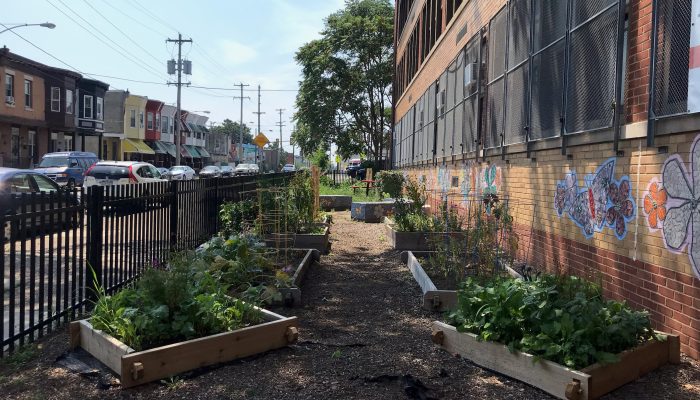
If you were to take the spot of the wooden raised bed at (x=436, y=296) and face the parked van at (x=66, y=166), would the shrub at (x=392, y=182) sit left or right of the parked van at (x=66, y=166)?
right

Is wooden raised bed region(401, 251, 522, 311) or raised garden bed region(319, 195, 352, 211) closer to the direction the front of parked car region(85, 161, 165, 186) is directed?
the raised garden bed

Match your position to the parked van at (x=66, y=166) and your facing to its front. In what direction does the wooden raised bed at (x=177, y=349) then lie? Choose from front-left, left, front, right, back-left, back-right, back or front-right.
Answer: front-left

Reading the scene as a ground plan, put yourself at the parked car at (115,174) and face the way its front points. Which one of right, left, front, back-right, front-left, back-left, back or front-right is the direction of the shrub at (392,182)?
right

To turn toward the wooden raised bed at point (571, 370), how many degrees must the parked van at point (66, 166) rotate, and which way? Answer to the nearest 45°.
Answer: approximately 45° to its left

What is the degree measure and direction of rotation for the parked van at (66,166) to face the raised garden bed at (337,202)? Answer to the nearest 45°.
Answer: approximately 90° to its left

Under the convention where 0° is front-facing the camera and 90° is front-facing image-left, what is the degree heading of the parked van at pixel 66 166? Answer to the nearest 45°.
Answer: approximately 45°

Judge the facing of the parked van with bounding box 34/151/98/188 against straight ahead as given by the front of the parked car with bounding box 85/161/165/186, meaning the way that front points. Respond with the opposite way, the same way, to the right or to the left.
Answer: the opposite way

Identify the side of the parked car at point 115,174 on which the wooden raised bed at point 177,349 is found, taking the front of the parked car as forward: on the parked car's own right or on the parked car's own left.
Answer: on the parked car's own right

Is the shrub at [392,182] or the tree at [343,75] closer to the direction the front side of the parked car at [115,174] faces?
the tree
